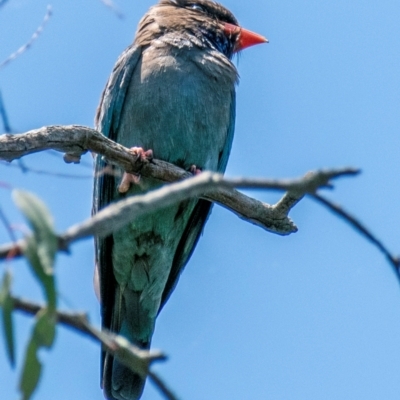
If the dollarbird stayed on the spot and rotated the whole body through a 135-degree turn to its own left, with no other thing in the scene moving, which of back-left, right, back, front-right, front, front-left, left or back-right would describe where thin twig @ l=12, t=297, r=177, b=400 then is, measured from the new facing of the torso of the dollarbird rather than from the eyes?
back

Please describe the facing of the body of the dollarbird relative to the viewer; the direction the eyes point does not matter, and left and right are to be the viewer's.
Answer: facing the viewer and to the right of the viewer

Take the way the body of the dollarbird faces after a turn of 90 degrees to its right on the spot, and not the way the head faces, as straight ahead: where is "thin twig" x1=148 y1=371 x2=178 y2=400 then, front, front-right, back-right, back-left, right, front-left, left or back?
front-left
